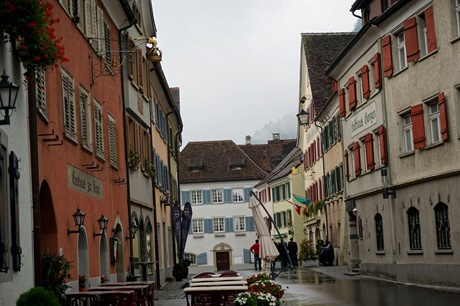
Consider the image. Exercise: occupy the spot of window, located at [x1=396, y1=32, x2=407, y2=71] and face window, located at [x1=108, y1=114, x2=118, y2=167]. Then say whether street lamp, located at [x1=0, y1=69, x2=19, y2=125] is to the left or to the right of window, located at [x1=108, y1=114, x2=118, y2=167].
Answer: left

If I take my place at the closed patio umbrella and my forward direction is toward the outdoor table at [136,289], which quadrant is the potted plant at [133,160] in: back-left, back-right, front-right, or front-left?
front-right
